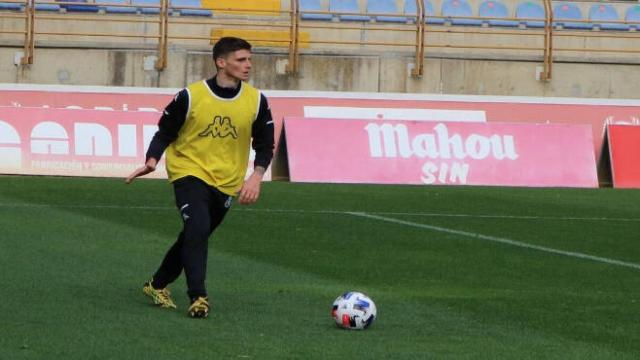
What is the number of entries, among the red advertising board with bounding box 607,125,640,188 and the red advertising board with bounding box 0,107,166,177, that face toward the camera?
2

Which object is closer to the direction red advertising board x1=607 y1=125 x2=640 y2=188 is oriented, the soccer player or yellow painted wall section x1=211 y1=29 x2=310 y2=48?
the soccer player

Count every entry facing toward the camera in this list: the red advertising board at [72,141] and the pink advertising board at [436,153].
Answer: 2

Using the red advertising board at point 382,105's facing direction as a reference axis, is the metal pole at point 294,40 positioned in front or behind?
behind

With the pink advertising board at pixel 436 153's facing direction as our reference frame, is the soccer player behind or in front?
in front

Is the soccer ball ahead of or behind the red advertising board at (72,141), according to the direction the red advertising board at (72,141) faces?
ahead

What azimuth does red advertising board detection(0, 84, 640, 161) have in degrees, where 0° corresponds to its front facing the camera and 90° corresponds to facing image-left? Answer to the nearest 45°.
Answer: approximately 0°

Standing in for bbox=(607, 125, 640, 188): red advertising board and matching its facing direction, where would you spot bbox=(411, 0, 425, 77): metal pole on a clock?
The metal pole is roughly at 4 o'clock from the red advertising board.

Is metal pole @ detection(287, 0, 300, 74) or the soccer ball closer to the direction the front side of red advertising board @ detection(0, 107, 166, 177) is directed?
the soccer ball

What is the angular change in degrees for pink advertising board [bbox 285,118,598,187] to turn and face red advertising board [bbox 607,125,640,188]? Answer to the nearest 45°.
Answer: approximately 90° to its left

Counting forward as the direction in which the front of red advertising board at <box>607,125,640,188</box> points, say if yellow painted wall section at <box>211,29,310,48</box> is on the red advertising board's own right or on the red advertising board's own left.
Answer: on the red advertising board's own right

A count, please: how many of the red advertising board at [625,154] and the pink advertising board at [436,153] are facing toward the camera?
2

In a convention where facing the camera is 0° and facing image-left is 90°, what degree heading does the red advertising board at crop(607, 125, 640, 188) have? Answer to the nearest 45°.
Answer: approximately 0°
